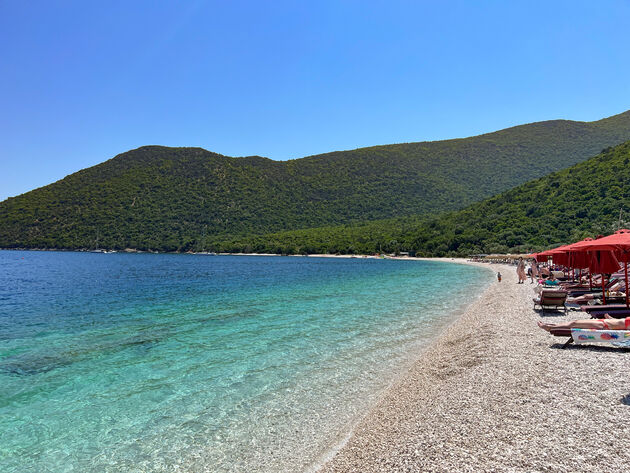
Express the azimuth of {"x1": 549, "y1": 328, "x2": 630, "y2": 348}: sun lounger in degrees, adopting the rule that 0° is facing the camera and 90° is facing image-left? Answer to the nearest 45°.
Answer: approximately 90°
